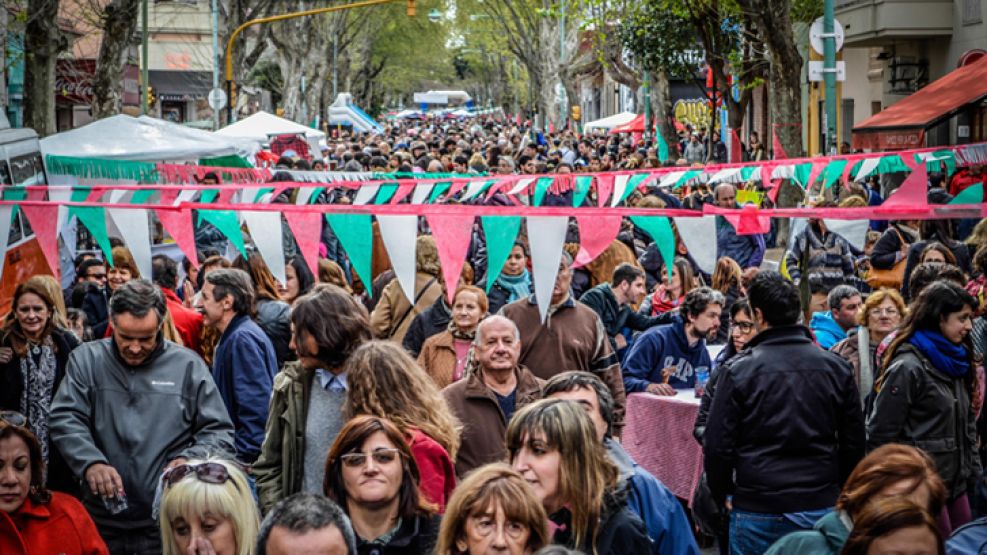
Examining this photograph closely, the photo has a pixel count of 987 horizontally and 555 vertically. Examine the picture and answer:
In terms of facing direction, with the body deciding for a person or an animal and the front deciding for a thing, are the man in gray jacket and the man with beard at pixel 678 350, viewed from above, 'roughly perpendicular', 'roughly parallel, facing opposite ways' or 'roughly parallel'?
roughly parallel

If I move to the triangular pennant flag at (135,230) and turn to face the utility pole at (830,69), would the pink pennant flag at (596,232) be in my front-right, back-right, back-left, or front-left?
front-right

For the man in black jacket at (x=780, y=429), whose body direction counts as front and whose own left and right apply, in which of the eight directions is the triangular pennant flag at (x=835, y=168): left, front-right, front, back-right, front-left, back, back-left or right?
front

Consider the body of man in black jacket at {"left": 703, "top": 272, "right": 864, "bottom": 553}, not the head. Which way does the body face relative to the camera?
away from the camera

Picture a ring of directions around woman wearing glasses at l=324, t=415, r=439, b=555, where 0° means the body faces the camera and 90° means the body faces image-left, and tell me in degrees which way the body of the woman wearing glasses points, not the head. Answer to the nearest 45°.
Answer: approximately 0°

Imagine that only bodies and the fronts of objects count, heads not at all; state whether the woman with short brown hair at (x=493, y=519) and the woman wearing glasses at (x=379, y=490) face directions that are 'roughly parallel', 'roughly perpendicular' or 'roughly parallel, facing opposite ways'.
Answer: roughly parallel

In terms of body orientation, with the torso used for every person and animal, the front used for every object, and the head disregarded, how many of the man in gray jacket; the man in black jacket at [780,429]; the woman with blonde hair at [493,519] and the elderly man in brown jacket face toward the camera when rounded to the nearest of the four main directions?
3

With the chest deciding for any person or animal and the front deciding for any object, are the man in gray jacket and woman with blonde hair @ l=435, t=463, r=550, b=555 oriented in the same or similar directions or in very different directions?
same or similar directions

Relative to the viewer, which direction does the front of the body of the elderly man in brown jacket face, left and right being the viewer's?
facing the viewer

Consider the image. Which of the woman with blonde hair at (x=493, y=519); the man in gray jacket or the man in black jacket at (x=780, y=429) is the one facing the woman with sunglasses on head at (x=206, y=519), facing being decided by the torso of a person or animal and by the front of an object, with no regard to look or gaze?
the man in gray jacket

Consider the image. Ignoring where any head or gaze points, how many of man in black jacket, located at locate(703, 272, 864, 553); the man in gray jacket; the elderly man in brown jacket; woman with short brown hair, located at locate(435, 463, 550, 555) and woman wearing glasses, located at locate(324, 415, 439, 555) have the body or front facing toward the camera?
4

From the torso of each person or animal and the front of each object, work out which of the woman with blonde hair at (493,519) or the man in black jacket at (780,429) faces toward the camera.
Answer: the woman with blonde hair

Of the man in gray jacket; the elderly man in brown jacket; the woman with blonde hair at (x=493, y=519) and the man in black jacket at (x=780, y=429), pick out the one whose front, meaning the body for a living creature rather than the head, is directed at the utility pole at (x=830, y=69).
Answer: the man in black jacket

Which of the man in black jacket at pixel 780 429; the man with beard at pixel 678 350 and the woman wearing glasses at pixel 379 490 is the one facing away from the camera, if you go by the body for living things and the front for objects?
the man in black jacket

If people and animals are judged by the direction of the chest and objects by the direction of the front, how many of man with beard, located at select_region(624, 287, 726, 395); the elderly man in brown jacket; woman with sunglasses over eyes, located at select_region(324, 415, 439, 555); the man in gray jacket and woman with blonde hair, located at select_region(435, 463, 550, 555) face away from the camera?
0

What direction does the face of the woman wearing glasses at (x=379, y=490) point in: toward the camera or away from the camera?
toward the camera

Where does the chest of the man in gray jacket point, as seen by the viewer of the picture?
toward the camera

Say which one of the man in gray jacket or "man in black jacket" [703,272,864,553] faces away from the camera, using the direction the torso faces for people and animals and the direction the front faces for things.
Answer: the man in black jacket

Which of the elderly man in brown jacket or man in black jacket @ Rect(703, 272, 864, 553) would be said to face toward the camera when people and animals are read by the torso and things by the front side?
the elderly man in brown jacket

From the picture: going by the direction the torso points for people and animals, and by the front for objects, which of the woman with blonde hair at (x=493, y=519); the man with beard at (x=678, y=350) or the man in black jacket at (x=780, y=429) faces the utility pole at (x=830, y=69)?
the man in black jacket
